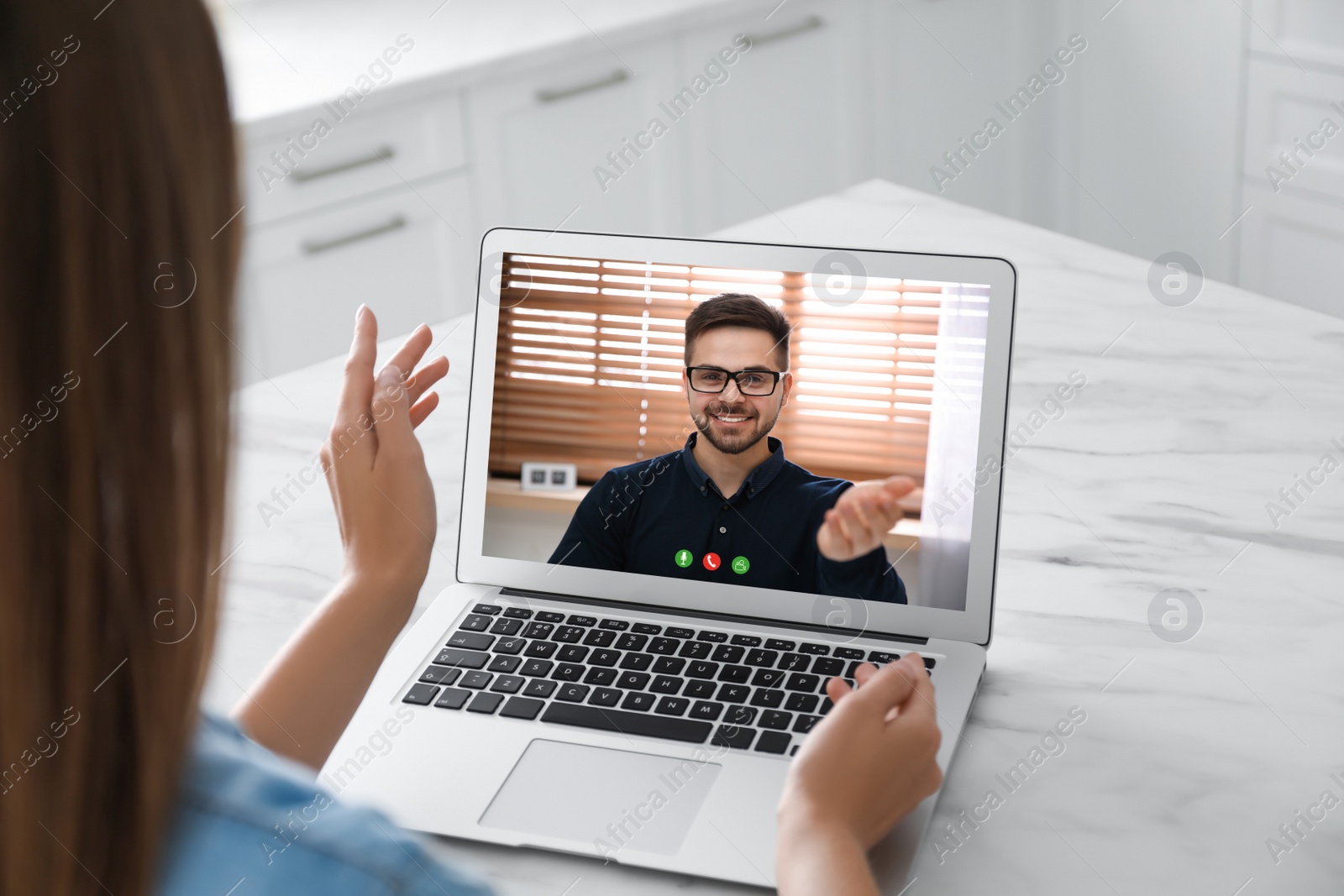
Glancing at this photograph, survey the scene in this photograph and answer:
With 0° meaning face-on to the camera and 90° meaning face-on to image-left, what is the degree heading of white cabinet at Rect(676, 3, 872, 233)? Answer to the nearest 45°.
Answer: approximately 315°

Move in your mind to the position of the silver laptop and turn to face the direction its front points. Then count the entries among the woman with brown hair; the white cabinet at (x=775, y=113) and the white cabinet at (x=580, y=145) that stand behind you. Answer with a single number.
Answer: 2

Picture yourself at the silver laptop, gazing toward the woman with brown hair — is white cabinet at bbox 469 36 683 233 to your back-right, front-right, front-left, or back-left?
back-right

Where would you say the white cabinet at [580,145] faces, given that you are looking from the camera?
facing the viewer and to the right of the viewer

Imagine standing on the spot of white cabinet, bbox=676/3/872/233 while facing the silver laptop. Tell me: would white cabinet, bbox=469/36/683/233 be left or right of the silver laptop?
right

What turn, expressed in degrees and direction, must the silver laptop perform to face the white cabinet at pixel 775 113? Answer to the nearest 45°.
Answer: approximately 180°

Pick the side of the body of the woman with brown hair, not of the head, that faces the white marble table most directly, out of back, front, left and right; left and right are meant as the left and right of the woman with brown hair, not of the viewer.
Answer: front

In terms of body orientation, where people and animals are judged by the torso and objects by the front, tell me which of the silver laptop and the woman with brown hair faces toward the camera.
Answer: the silver laptop

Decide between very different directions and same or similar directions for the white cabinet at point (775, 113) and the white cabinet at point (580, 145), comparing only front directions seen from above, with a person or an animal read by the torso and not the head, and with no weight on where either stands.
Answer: same or similar directions

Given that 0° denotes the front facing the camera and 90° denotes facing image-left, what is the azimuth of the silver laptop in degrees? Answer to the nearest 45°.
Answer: approximately 0°

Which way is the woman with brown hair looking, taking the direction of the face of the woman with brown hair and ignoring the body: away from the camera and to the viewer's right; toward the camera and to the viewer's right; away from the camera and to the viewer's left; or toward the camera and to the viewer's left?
away from the camera and to the viewer's right

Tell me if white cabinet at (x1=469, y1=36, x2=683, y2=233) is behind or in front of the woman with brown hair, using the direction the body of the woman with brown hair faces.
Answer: in front

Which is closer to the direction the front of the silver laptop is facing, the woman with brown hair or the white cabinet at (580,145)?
the woman with brown hair

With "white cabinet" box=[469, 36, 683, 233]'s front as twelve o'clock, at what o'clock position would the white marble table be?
The white marble table is roughly at 1 o'clock from the white cabinet.

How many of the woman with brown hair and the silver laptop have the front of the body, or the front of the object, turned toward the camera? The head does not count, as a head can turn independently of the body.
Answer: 1

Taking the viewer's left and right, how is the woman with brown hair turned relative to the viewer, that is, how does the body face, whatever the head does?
facing away from the viewer and to the right of the viewer
